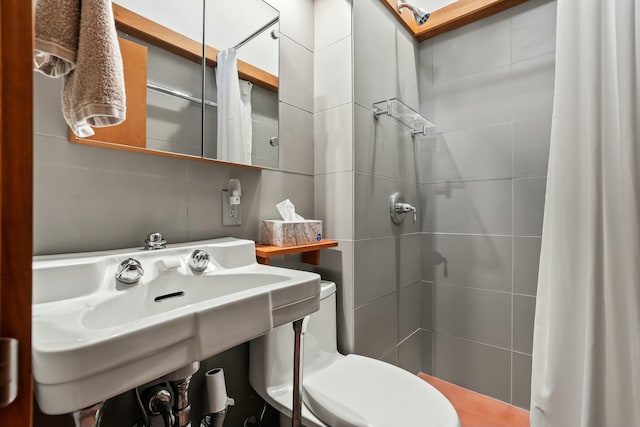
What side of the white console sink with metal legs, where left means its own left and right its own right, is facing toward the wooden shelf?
left

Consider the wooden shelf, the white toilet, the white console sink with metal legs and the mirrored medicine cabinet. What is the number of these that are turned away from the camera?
0

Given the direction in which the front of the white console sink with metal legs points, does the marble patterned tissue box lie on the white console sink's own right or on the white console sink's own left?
on the white console sink's own left

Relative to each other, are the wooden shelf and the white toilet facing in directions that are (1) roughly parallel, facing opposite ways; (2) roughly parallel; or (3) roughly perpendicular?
roughly parallel

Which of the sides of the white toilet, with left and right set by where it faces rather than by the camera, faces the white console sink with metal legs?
right

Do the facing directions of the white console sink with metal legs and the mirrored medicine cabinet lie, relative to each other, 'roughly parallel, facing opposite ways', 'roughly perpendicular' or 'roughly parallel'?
roughly parallel

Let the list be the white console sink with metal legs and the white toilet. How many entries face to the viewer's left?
0

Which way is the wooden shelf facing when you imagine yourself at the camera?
facing the viewer and to the right of the viewer

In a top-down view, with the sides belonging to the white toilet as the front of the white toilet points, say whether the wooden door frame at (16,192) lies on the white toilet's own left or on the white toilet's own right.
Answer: on the white toilet's own right

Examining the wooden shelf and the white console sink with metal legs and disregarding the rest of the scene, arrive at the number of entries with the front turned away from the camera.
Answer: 0
